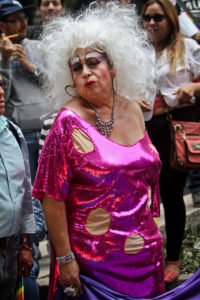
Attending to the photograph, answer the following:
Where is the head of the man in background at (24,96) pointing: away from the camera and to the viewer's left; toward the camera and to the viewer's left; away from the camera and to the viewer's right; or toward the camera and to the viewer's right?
toward the camera and to the viewer's right

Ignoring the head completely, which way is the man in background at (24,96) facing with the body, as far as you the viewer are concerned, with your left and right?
facing the viewer and to the right of the viewer
